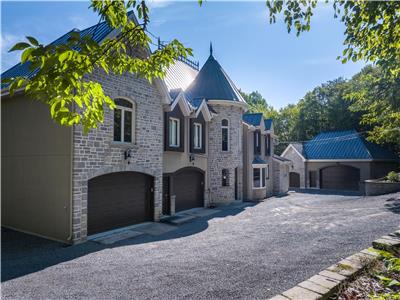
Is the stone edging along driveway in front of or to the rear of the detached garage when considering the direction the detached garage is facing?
in front

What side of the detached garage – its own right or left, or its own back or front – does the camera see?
front

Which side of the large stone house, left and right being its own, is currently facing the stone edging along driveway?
front

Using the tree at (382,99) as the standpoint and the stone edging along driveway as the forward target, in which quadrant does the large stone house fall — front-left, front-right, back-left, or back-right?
front-right

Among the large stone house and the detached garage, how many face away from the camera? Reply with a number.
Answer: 0

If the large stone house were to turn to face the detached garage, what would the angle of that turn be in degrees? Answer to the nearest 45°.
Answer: approximately 90° to its left

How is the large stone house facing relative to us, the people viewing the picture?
facing the viewer and to the right of the viewer
